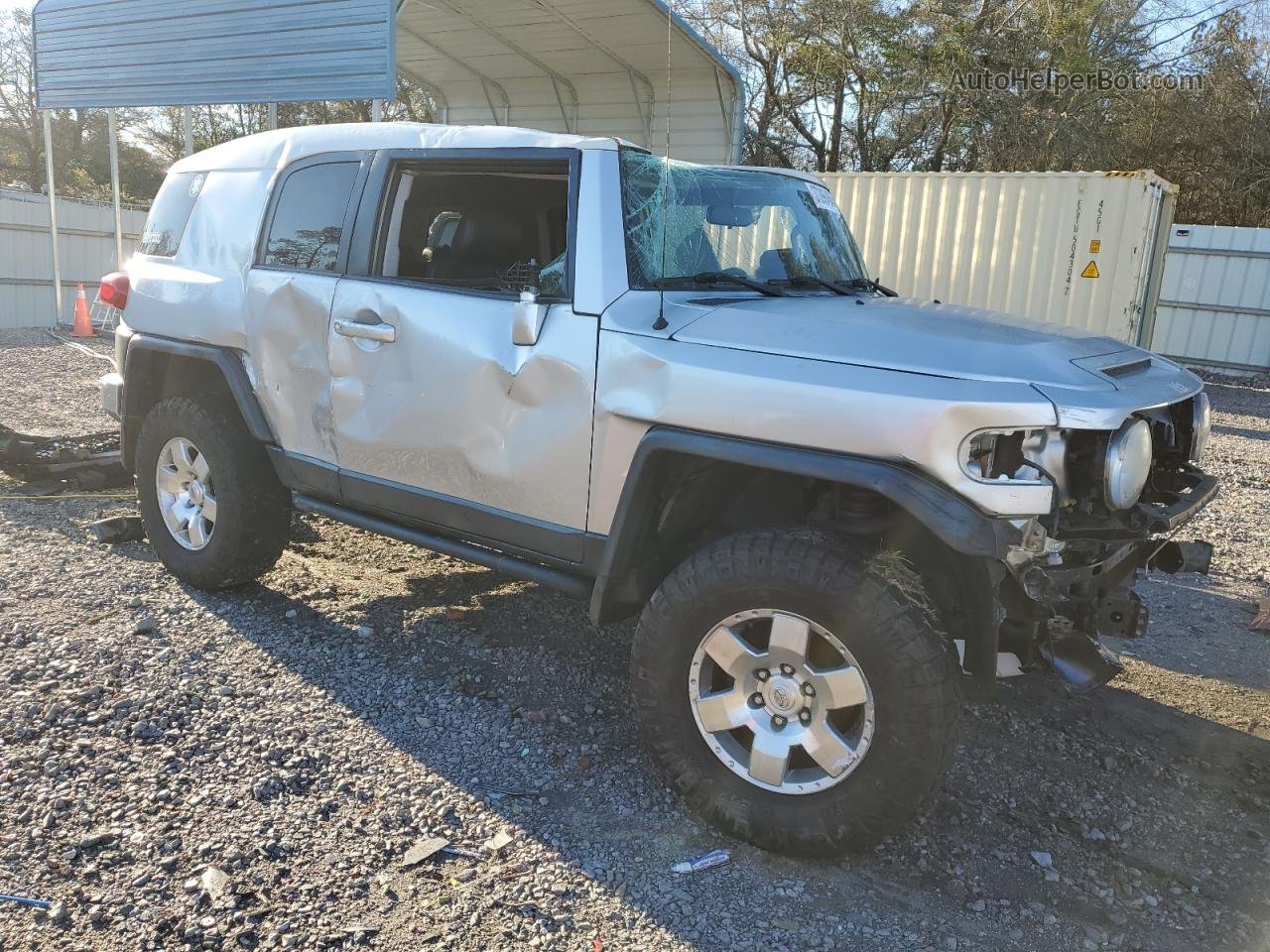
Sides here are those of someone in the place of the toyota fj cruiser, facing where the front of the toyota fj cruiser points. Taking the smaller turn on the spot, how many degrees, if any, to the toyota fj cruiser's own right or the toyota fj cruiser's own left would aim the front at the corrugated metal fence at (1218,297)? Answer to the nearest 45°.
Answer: approximately 90° to the toyota fj cruiser's own left

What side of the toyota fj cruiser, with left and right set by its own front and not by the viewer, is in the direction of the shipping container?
left

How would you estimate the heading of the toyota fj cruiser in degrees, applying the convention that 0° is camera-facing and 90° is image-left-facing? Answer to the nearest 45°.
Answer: approximately 315°

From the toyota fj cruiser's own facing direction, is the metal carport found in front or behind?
behind

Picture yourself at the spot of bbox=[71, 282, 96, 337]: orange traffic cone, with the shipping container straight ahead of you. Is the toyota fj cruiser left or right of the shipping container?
right

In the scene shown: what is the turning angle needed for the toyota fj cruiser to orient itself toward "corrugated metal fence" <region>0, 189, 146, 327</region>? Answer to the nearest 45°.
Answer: approximately 180°

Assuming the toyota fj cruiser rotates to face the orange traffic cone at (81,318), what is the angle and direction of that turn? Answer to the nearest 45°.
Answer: approximately 180°
